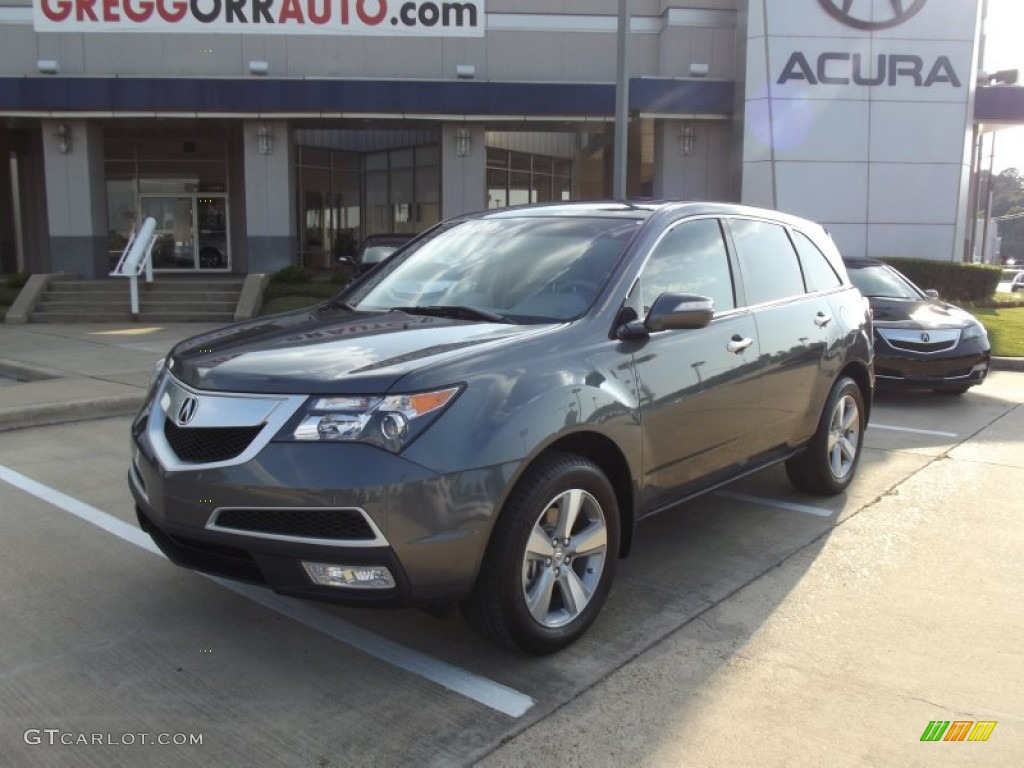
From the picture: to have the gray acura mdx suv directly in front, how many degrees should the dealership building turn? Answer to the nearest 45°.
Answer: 0° — it already faces it

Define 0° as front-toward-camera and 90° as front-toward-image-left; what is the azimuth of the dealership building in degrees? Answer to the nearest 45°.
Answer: approximately 0°

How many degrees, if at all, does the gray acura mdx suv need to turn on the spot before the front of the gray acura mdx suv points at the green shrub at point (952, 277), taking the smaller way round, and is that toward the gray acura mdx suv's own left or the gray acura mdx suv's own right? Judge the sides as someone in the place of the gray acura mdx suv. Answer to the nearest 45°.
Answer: approximately 180°

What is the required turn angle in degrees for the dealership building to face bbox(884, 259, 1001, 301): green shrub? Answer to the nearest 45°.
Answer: approximately 90° to its left

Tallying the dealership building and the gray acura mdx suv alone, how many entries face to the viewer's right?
0

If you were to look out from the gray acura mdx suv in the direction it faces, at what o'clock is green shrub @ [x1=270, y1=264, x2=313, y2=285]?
The green shrub is roughly at 4 o'clock from the gray acura mdx suv.

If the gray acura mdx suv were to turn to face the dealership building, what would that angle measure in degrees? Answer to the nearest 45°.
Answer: approximately 135° to its right

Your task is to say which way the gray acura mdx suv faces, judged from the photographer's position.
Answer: facing the viewer and to the left of the viewer

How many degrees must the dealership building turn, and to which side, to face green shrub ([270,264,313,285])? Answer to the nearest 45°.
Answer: approximately 90° to its right
